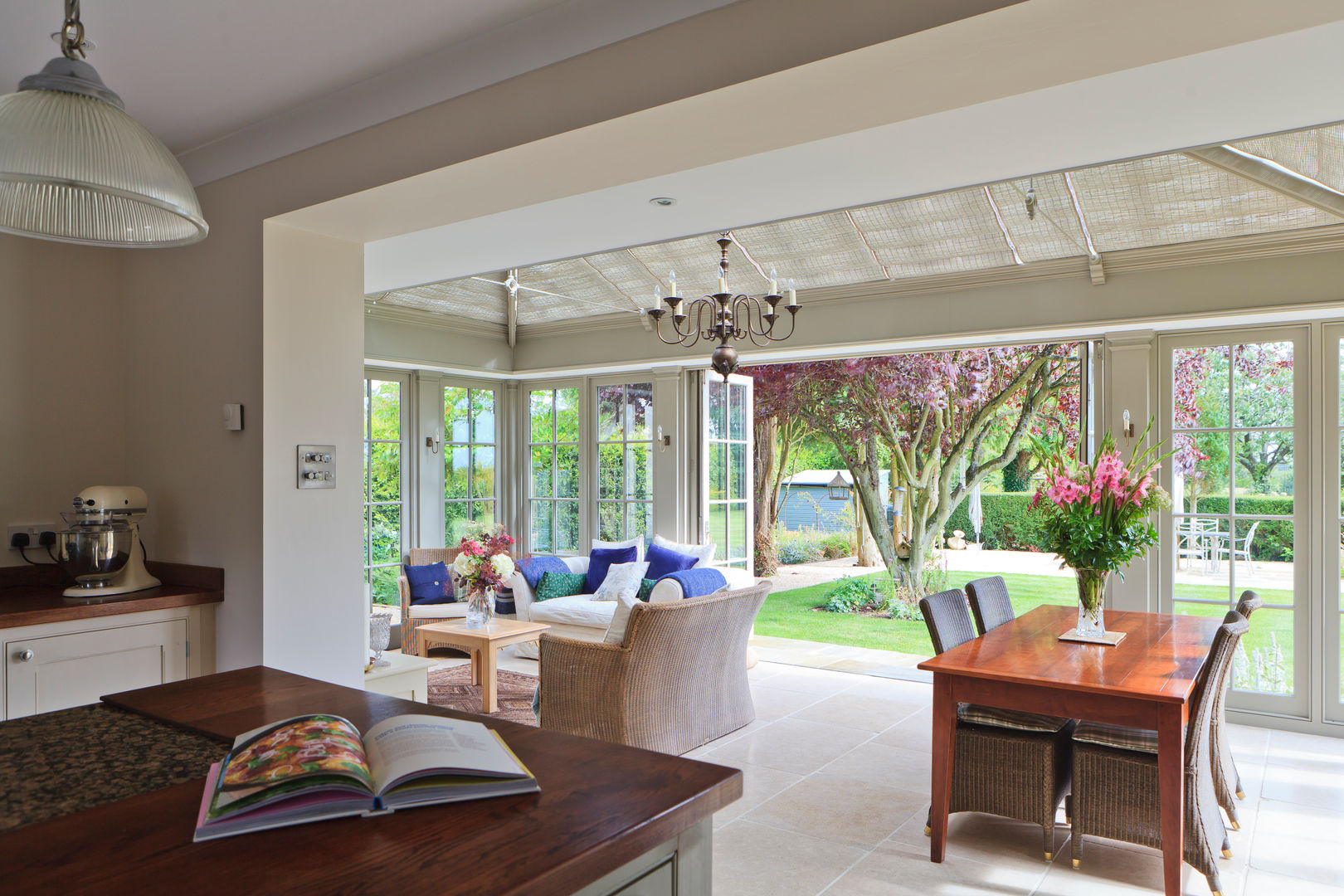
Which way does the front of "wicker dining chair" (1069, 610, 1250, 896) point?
to the viewer's left

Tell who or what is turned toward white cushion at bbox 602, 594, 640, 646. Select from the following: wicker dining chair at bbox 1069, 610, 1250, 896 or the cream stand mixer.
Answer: the wicker dining chair

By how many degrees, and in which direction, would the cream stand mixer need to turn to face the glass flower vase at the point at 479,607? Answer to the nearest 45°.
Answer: approximately 180°

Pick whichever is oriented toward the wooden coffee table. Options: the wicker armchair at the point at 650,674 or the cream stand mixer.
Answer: the wicker armchair

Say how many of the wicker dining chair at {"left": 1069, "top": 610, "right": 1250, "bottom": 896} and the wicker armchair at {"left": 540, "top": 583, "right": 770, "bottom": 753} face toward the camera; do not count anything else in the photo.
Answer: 0

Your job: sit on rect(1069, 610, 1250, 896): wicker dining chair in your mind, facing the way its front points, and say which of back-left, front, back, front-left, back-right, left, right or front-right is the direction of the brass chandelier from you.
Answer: front-right

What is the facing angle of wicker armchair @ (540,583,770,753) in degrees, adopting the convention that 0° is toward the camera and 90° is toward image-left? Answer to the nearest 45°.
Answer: approximately 135°

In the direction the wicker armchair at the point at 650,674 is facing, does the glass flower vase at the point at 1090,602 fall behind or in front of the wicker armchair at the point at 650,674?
behind

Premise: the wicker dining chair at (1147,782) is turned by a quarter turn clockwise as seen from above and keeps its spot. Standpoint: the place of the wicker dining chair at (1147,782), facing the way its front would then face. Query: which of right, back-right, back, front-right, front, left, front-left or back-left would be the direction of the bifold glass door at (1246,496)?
front

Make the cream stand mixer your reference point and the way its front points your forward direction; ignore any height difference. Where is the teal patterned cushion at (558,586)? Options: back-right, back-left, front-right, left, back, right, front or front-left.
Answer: back

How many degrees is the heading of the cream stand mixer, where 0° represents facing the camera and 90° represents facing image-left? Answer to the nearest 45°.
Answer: approximately 45°

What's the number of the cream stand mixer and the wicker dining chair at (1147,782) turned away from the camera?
0

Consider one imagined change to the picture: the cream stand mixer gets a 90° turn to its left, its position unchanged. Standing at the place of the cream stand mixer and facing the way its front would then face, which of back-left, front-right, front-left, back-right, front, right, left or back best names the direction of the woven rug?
left

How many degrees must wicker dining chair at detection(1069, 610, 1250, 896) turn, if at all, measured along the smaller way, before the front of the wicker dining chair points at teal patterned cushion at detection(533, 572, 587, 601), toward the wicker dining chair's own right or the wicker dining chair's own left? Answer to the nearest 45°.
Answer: approximately 45° to the wicker dining chair's own right

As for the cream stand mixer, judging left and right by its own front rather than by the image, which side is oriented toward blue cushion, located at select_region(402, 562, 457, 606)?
back
